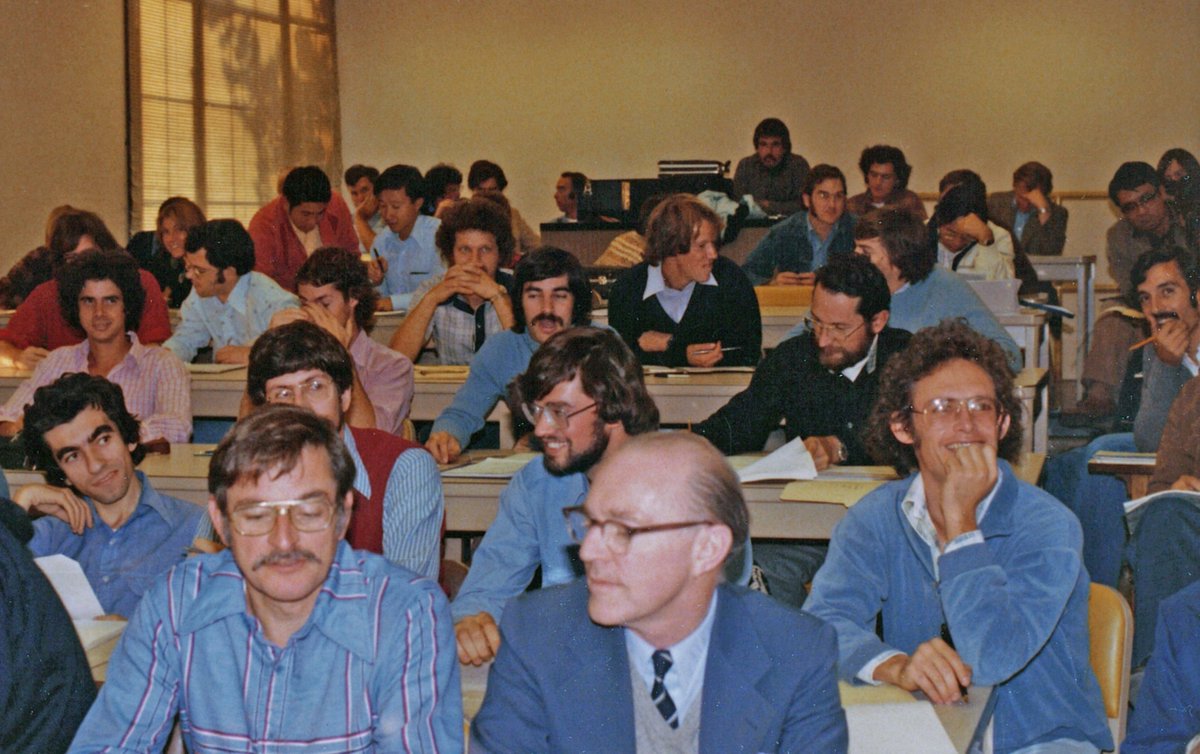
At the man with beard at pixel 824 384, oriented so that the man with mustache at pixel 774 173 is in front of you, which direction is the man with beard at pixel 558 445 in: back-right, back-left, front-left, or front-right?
back-left

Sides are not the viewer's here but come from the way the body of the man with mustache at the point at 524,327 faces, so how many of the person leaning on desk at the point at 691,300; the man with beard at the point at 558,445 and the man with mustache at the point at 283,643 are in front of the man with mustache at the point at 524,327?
2

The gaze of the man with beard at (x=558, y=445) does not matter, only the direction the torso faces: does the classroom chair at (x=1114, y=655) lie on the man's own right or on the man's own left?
on the man's own left

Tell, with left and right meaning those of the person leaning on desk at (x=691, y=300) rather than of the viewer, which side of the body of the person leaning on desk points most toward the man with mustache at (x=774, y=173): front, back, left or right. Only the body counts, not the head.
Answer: back

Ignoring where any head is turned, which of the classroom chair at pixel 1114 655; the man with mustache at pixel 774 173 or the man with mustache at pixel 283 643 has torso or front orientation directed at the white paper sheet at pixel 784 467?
the man with mustache at pixel 774 173

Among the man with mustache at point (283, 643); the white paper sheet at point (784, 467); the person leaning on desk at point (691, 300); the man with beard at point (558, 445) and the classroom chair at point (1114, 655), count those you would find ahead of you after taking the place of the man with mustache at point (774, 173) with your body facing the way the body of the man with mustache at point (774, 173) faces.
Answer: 5

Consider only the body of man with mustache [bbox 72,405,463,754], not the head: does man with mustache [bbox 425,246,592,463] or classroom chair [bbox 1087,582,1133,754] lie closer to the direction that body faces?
the classroom chair

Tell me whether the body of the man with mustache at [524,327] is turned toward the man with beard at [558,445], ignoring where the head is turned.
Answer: yes

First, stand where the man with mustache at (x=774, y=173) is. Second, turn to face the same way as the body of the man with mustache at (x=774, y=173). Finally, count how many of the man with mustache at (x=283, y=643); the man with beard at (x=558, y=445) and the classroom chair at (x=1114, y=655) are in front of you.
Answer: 3

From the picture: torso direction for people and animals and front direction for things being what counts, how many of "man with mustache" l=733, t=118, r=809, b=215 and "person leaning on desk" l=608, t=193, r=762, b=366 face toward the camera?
2

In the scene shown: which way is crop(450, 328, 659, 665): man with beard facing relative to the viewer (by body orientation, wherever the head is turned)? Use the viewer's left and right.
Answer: facing the viewer and to the left of the viewer

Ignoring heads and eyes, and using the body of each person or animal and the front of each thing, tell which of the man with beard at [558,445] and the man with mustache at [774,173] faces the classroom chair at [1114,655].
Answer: the man with mustache

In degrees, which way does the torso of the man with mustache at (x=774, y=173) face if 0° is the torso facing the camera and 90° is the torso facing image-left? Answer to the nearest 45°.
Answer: approximately 0°

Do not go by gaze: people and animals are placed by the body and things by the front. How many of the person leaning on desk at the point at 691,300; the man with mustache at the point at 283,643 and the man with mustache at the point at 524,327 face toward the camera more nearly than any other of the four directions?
3

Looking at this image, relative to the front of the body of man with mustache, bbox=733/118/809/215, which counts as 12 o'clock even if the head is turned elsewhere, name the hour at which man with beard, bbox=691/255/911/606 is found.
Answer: The man with beard is roughly at 12 o'clock from the man with mustache.

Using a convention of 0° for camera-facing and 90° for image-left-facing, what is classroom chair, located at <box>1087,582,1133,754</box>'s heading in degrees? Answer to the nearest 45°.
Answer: approximately 45°
